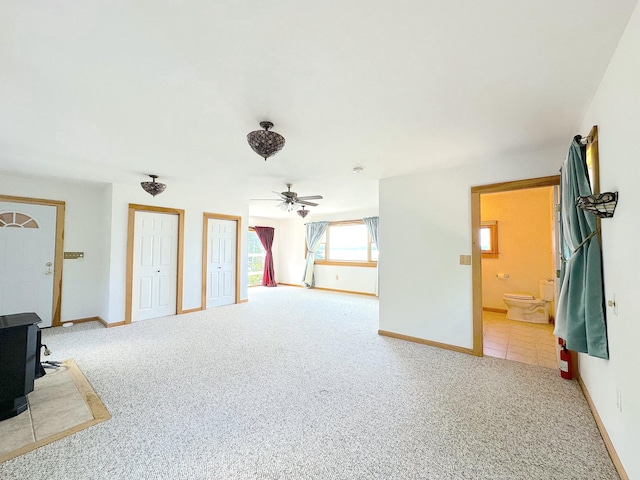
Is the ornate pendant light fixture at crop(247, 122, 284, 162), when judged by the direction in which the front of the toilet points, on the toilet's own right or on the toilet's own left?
on the toilet's own left

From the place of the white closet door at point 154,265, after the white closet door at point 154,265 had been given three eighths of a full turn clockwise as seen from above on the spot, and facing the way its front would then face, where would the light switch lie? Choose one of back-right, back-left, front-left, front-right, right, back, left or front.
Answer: back-left

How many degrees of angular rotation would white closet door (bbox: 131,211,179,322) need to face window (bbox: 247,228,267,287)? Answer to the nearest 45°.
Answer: approximately 90° to its left

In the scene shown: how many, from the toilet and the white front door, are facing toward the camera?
1

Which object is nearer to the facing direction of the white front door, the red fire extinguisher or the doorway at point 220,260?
the red fire extinguisher

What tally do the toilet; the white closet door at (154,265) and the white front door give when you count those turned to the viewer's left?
1

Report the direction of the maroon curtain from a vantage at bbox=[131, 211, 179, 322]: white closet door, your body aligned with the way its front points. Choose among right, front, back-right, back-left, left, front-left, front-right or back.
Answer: left

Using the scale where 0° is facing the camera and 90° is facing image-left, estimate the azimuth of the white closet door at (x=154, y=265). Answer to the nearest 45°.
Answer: approximately 315°

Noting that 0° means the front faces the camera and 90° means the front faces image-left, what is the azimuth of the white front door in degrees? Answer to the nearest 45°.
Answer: approximately 0°

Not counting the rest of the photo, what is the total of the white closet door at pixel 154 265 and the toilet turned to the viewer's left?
1

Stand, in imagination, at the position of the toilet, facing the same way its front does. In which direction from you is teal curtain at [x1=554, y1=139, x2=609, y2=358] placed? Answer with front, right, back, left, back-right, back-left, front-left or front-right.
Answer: left

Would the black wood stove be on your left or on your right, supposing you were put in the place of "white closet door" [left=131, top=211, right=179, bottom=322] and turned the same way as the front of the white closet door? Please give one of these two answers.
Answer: on your right

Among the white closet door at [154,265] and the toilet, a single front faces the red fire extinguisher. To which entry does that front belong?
the white closet door

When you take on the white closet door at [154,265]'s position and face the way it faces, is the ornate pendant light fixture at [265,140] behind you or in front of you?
in front

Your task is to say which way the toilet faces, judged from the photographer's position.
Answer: facing to the left of the viewer

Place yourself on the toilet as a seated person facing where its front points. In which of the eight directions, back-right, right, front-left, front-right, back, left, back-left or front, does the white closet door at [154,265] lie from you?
front-left
